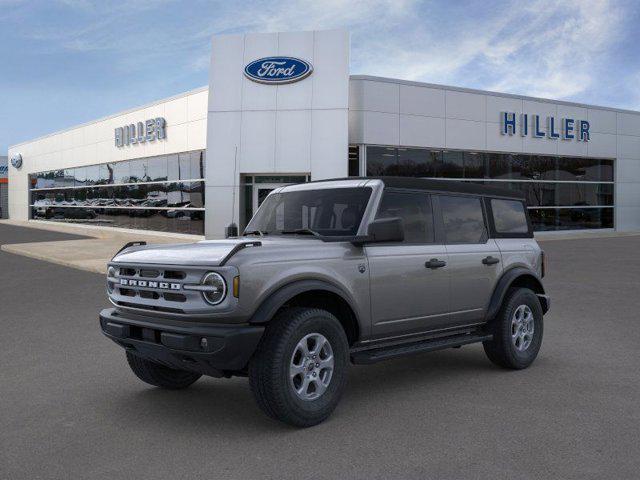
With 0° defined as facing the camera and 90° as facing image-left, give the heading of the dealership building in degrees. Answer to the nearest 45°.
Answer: approximately 0°

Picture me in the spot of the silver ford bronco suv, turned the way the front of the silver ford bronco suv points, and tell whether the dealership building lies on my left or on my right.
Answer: on my right

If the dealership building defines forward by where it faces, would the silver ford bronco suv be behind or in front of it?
in front

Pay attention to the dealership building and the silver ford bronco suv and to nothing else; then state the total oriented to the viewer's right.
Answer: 0
